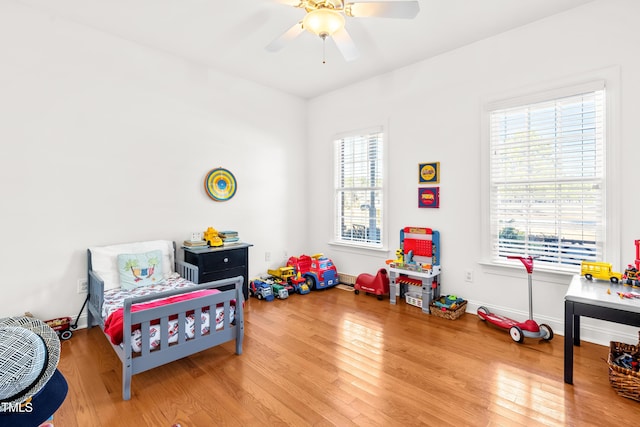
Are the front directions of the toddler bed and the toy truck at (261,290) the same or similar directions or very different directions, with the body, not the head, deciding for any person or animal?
same or similar directions

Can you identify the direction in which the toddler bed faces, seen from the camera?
facing the viewer and to the right of the viewer

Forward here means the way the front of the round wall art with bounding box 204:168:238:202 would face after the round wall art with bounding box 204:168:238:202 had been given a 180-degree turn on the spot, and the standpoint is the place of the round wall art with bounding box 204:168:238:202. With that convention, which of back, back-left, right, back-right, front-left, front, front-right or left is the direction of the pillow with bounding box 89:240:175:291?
left

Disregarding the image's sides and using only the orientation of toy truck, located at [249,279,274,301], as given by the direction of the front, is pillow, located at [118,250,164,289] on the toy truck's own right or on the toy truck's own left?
on the toy truck's own right

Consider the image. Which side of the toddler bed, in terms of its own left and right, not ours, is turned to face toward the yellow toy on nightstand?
left

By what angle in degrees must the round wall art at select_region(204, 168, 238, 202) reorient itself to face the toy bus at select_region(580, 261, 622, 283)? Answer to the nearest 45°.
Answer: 0° — it already faces it

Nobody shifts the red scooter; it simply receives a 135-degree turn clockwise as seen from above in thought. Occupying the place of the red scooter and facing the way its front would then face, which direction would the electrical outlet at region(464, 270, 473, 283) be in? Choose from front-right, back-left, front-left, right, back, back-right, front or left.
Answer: front-right

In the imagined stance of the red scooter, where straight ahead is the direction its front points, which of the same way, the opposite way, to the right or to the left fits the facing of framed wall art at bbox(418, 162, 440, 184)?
to the right

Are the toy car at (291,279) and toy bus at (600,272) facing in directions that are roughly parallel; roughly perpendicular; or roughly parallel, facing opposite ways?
roughly parallel

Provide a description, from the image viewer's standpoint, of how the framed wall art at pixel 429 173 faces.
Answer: facing the viewer and to the left of the viewer

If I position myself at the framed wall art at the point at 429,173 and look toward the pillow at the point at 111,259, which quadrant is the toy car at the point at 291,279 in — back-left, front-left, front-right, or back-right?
front-right

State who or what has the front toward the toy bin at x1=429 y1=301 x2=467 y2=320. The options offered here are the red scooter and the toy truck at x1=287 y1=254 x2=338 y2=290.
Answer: the toy truck
